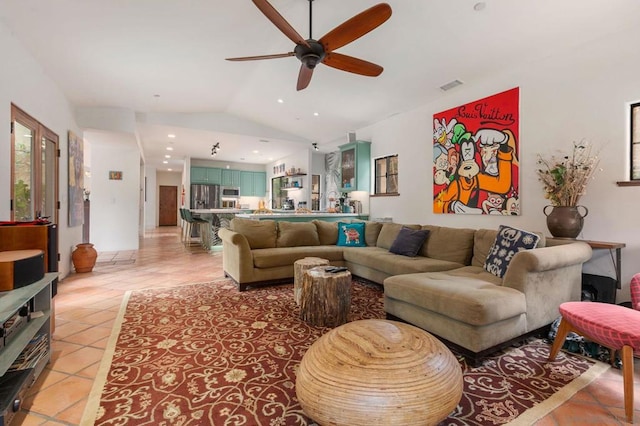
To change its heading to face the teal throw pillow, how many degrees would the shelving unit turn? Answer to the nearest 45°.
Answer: approximately 45° to its left

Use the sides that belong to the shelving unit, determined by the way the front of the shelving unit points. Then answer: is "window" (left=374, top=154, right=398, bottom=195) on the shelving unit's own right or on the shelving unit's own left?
on the shelving unit's own left

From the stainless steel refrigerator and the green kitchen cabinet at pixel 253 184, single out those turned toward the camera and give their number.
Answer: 2

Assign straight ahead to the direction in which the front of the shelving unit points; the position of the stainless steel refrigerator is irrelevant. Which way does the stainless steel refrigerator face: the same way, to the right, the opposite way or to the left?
to the right

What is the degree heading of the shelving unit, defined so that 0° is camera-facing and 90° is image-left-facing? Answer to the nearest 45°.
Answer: approximately 315°

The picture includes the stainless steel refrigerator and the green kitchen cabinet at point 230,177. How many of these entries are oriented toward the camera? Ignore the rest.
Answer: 2

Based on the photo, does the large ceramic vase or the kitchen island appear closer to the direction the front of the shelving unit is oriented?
the large ceramic vase

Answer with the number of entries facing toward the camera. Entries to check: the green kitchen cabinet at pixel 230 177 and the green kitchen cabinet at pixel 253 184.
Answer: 2

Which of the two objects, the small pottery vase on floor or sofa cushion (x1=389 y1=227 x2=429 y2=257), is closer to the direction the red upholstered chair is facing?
the small pottery vase on floor
